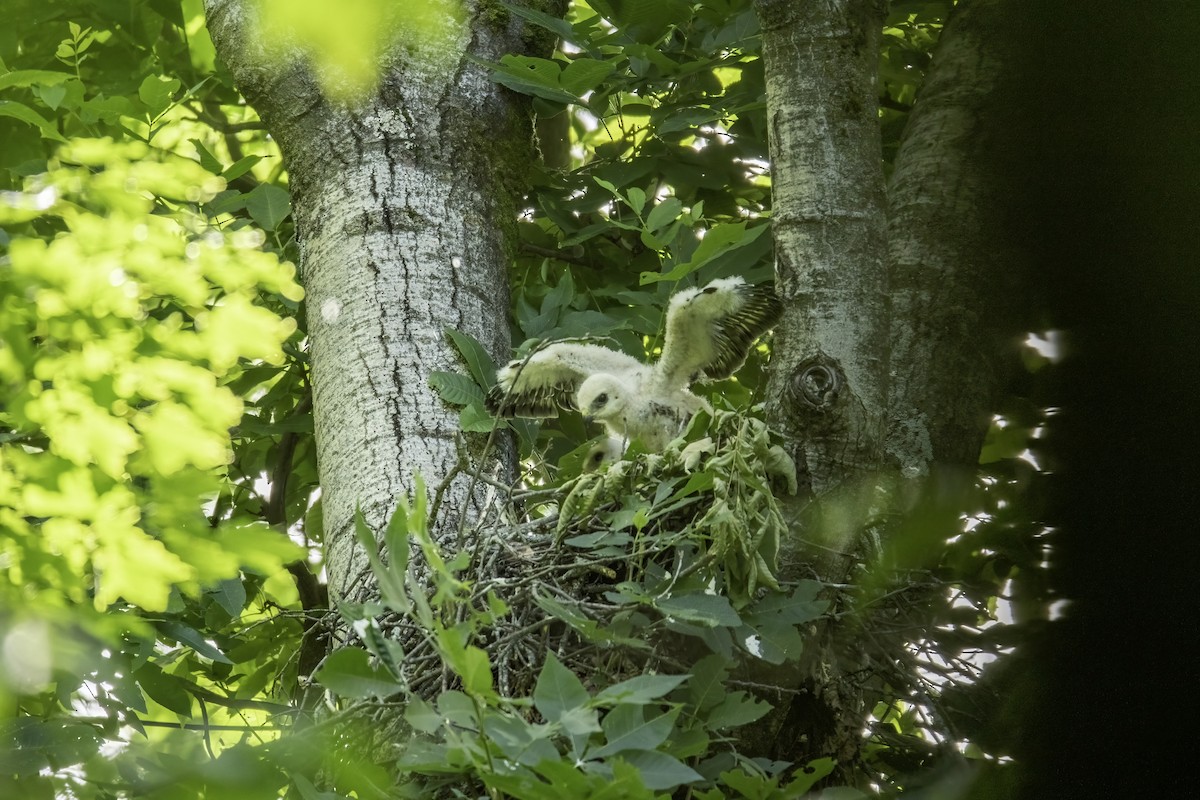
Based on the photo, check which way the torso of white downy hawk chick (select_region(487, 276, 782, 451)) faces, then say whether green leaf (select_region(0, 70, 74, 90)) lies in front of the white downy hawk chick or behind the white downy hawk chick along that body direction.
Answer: in front

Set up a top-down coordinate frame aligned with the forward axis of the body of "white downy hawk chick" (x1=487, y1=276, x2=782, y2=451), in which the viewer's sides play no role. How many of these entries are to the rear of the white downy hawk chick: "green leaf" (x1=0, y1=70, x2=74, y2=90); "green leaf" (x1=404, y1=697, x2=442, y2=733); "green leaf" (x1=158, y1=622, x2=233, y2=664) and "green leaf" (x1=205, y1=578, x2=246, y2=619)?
0

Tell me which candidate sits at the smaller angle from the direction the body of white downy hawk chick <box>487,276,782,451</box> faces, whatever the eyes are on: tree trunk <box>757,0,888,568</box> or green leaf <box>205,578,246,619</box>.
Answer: the green leaf

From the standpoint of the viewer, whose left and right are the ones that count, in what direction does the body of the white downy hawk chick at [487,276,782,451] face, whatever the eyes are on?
facing the viewer and to the left of the viewer

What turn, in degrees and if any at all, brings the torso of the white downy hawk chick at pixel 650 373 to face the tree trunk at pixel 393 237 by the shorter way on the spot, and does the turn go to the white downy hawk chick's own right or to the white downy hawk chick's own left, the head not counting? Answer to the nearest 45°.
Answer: approximately 45° to the white downy hawk chick's own right

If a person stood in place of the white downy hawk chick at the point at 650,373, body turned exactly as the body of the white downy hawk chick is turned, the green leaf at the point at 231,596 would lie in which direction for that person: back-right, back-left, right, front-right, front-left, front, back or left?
front-right

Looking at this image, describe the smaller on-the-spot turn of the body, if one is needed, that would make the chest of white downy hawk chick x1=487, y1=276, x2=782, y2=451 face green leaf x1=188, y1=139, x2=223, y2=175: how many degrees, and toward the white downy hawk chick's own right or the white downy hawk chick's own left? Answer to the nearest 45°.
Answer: approximately 45° to the white downy hawk chick's own right

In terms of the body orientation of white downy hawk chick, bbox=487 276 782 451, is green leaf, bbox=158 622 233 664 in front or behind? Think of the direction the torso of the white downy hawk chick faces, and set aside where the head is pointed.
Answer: in front

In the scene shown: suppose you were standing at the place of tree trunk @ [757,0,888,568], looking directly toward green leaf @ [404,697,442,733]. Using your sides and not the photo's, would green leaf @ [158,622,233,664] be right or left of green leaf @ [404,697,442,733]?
right

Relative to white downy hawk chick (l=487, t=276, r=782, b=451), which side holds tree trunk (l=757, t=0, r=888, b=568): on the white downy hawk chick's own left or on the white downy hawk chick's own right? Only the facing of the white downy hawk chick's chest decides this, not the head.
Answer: on the white downy hawk chick's own left
